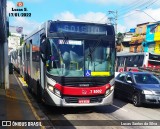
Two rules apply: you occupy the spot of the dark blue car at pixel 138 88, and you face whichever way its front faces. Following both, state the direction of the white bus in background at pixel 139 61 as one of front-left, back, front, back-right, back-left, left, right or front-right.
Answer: back-left

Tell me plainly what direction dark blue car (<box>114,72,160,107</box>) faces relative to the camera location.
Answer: facing the viewer and to the right of the viewer

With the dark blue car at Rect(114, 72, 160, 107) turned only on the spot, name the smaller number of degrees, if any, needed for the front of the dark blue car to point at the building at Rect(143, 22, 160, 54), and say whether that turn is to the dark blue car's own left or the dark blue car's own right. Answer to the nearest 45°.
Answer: approximately 135° to the dark blue car's own left
